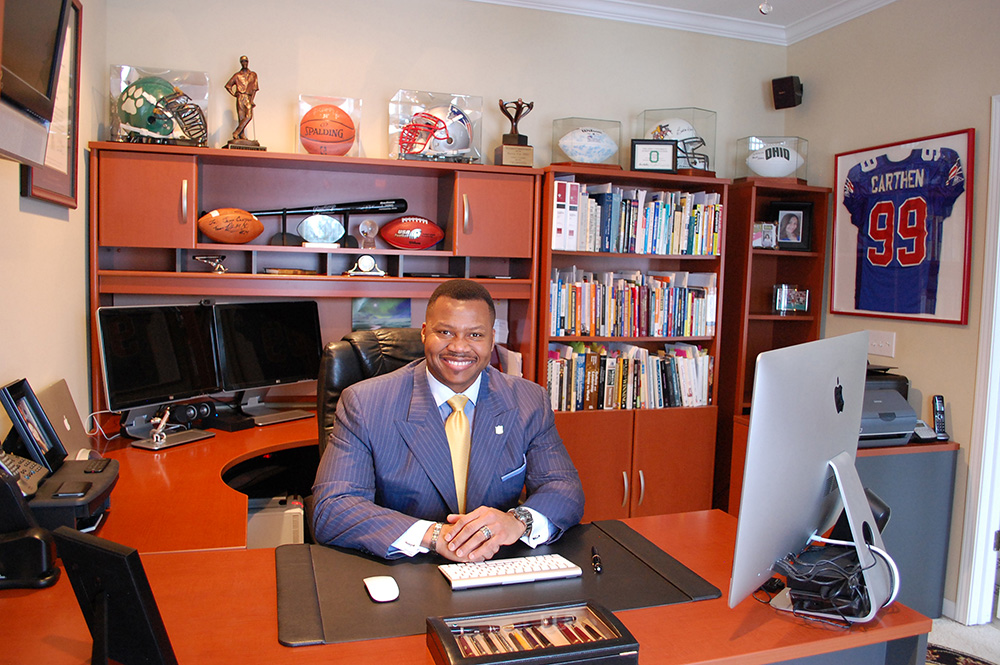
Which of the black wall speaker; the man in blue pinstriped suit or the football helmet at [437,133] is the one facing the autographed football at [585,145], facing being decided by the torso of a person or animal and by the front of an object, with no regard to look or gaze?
the black wall speaker

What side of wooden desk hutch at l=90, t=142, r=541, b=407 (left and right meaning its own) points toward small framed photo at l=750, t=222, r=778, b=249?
left

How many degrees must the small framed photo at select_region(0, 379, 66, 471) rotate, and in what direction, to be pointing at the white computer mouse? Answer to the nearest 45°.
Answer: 0° — it already faces it

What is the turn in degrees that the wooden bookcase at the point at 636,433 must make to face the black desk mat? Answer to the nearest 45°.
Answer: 0° — it already faces it

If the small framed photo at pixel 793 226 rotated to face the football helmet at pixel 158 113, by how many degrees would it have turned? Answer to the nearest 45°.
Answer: approximately 45° to its right

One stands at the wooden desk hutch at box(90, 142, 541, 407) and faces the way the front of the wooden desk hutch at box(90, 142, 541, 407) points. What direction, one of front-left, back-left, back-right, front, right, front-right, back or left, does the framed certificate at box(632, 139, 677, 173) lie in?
left

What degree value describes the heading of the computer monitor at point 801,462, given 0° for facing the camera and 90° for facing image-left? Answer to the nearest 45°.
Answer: approximately 135°

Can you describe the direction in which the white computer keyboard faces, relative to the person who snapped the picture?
facing away from the viewer

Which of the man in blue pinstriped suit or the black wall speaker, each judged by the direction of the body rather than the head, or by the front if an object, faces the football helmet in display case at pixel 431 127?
the black wall speaker

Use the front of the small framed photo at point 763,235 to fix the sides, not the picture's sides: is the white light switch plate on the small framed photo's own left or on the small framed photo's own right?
on the small framed photo's own left
